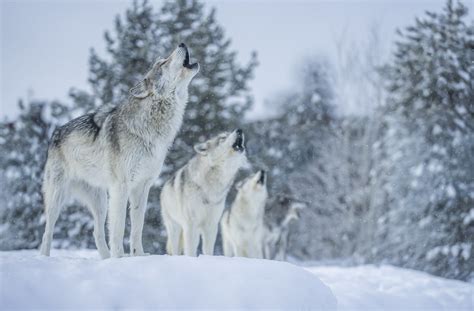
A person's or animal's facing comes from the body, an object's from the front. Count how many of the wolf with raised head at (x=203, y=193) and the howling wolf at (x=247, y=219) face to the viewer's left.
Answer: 0

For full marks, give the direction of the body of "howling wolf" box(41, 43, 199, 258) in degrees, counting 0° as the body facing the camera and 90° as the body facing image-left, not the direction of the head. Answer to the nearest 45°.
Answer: approximately 315°

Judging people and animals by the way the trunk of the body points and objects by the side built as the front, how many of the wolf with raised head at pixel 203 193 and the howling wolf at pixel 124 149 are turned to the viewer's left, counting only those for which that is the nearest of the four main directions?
0

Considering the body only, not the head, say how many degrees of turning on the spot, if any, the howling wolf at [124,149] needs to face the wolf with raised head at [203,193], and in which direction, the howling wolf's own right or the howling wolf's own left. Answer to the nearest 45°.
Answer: approximately 90° to the howling wolf's own left

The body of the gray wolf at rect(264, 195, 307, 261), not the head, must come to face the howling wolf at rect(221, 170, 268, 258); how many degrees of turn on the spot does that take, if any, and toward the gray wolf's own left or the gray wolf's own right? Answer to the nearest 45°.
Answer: approximately 90° to the gray wolf's own right

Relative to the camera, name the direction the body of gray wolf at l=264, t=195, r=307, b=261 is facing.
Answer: to the viewer's right

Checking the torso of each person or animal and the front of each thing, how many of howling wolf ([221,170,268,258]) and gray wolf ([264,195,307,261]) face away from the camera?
0
